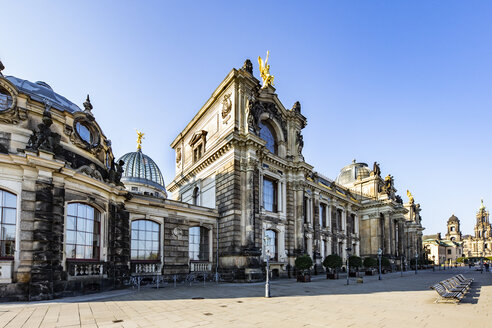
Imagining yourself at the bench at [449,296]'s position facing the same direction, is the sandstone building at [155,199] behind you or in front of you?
behind

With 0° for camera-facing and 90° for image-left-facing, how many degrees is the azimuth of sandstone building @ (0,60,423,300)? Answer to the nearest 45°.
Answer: approximately 315°

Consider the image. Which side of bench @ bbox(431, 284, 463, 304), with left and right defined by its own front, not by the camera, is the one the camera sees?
right

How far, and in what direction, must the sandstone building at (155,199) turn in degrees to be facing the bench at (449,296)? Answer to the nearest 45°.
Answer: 0° — it already faces it
